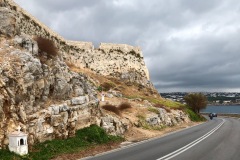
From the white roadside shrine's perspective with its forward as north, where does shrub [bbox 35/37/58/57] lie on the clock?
The shrub is roughly at 8 o'clock from the white roadside shrine.

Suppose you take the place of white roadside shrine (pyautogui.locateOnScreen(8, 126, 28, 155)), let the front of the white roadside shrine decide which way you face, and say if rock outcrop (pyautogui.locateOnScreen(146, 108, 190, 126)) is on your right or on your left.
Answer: on your left
